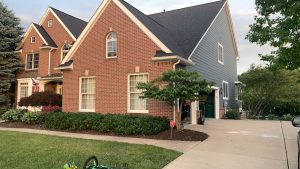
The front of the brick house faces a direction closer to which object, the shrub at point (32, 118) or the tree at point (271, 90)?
the shrub

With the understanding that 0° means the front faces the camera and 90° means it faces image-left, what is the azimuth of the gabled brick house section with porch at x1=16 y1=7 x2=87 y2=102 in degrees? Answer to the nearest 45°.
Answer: approximately 45°

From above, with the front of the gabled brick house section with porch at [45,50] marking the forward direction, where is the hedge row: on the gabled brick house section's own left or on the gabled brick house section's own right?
on the gabled brick house section's own left

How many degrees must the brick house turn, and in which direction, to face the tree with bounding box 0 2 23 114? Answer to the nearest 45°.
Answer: approximately 90° to its right

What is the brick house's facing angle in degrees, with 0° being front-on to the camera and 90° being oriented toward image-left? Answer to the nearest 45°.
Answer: approximately 45°

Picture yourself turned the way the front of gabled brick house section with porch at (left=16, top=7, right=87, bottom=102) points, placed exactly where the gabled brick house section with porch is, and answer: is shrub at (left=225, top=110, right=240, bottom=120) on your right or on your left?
on your left
